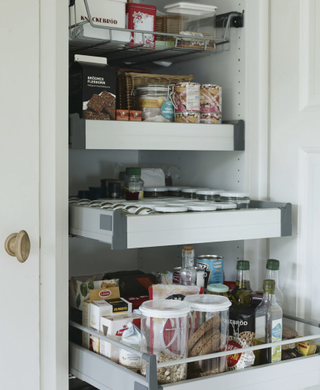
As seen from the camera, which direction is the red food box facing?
toward the camera
